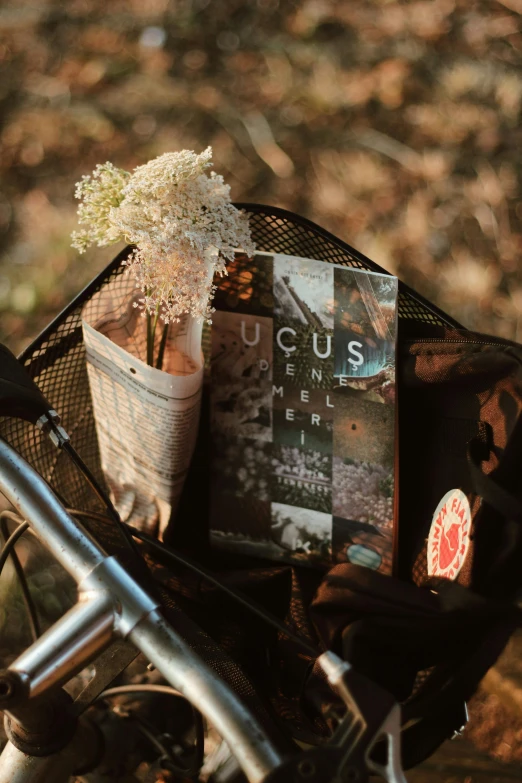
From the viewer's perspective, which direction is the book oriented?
toward the camera

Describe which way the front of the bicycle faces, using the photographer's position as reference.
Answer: facing away from the viewer and to the right of the viewer
